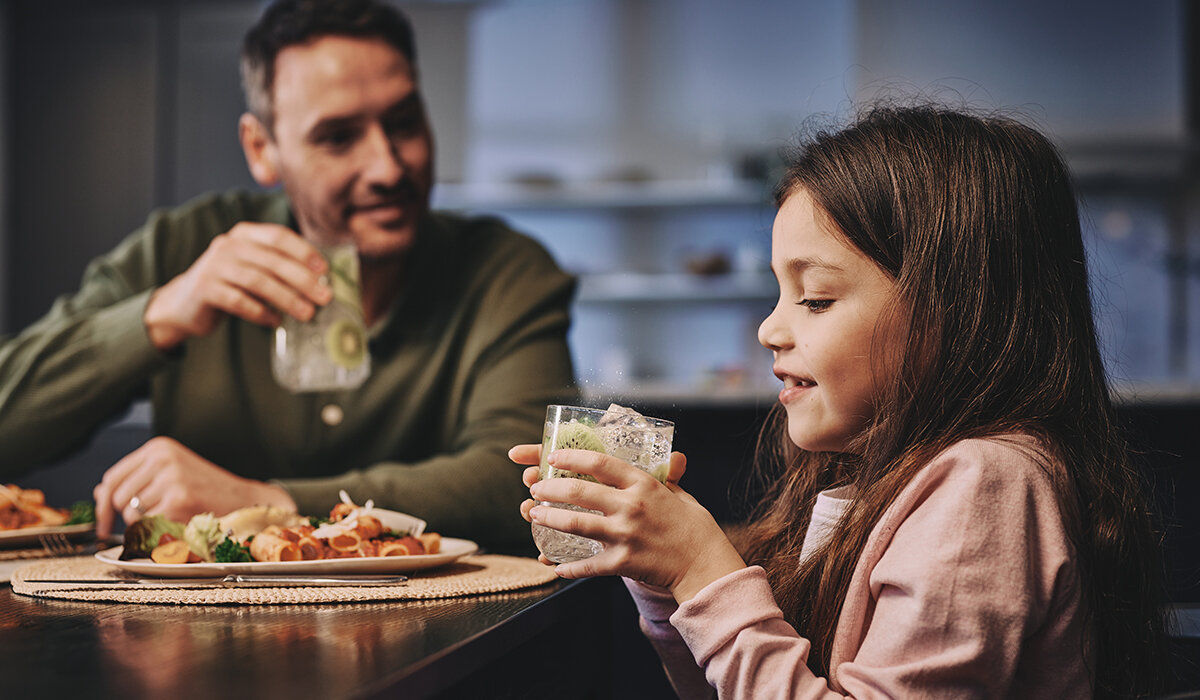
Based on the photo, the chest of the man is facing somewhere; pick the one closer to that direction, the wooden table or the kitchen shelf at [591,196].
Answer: the wooden table

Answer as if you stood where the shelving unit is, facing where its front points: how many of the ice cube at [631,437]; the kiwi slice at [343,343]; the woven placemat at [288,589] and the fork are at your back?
0

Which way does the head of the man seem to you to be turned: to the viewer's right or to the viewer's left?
to the viewer's right

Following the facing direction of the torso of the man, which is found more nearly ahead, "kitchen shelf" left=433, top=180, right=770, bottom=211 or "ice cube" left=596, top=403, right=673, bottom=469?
the ice cube

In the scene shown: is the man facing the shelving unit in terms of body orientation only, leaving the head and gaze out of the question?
no

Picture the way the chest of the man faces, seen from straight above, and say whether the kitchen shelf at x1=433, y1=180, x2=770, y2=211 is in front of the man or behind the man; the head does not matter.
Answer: behind

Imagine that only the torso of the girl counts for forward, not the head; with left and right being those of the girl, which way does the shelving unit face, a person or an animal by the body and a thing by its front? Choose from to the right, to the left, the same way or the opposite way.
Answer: to the left

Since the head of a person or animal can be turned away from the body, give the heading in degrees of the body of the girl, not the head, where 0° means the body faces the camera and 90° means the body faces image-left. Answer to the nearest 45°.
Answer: approximately 90°

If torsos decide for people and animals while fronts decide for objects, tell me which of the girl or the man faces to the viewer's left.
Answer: the girl

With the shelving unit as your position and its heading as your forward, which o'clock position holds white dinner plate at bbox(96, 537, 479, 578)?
The white dinner plate is roughly at 12 o'clock from the shelving unit.

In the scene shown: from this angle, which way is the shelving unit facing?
toward the camera

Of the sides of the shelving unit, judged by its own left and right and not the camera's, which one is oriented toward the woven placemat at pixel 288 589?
front

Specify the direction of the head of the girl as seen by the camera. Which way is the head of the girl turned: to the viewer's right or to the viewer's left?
to the viewer's left

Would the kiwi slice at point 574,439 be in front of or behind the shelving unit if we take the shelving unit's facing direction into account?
in front

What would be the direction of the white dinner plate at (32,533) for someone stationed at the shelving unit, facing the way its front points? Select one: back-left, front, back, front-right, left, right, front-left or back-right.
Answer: front

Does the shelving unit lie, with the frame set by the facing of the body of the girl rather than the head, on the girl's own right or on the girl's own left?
on the girl's own right

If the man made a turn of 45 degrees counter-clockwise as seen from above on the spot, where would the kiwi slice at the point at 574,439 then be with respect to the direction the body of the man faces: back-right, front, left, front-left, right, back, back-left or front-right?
front-right
